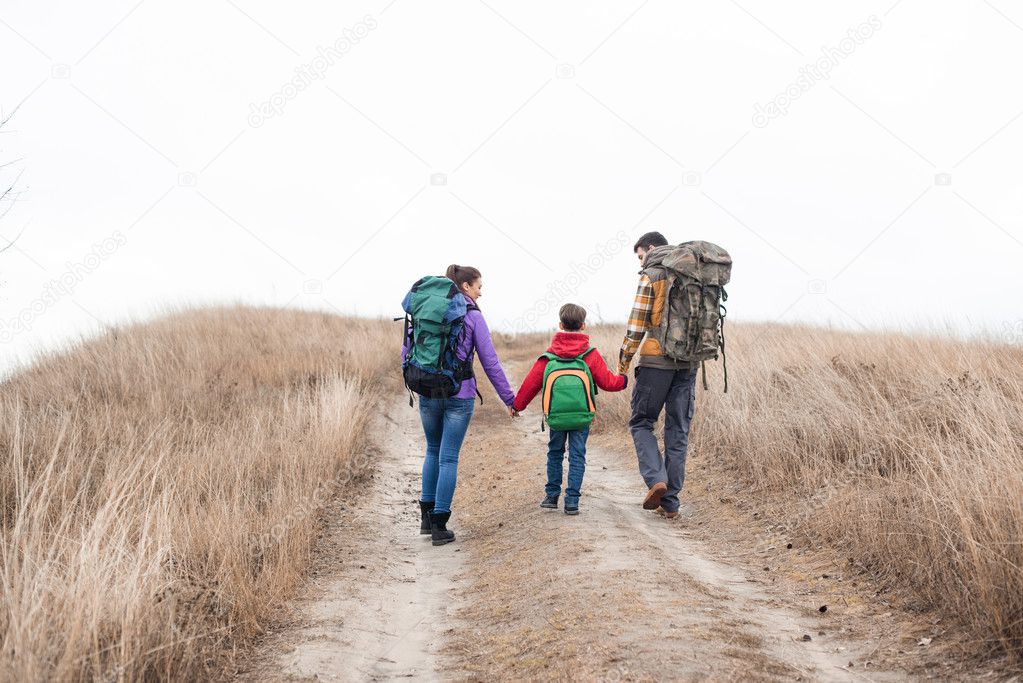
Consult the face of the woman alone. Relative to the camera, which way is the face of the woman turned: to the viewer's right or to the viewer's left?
to the viewer's right

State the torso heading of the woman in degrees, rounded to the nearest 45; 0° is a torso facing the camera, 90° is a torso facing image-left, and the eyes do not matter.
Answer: approximately 225°

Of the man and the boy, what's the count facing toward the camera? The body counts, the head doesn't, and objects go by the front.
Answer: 0

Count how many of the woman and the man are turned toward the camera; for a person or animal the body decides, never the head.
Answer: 0

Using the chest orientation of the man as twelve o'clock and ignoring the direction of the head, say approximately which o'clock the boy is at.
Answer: The boy is roughly at 9 o'clock from the man.

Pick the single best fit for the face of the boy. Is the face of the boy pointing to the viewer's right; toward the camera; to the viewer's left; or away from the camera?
away from the camera

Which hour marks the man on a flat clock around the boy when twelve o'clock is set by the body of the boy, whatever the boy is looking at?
The man is roughly at 2 o'clock from the boy.

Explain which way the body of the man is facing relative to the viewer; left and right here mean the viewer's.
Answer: facing away from the viewer and to the left of the viewer

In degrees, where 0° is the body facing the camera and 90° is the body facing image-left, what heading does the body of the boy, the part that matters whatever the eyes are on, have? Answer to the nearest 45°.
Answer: approximately 180°

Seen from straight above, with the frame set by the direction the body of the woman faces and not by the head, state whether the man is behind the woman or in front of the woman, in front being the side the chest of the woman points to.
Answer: in front

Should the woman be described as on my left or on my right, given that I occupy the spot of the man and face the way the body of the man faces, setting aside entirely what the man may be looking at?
on my left

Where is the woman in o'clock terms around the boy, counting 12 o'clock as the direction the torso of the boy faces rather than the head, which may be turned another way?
The woman is roughly at 9 o'clock from the boy.
